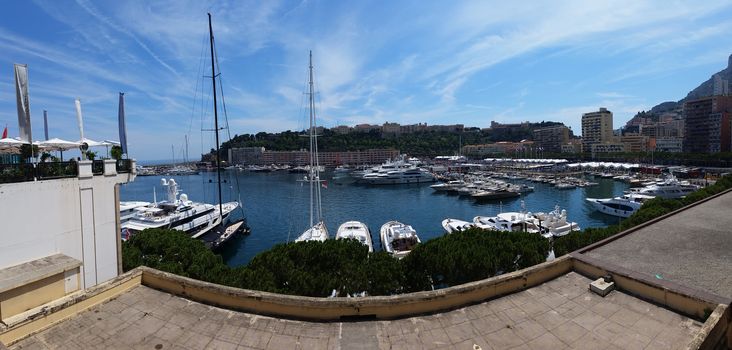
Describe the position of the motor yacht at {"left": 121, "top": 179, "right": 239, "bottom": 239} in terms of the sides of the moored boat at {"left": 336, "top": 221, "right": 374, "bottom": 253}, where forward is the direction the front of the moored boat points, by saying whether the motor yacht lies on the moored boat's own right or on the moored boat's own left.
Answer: on the moored boat's own left

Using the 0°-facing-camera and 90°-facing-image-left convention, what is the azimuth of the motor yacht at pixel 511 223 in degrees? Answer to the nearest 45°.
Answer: approximately 135°

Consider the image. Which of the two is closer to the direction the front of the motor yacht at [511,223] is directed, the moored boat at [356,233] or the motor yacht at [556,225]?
the moored boat

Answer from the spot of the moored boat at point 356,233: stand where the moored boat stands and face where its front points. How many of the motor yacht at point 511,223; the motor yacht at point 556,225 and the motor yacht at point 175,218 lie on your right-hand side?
2

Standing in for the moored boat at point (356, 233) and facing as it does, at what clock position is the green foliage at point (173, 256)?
The green foliage is roughly at 7 o'clock from the moored boat.

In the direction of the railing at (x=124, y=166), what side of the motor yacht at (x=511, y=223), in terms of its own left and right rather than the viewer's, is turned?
left

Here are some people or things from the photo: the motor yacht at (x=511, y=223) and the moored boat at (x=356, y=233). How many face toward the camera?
0

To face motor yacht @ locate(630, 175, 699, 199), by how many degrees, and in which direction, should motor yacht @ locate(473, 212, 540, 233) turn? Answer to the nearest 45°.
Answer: approximately 90° to its right

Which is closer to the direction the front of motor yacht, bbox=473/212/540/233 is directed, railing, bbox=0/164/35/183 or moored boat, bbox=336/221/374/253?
the moored boat

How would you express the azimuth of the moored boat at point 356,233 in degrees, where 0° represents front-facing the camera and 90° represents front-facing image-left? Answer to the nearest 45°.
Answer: approximately 180°
